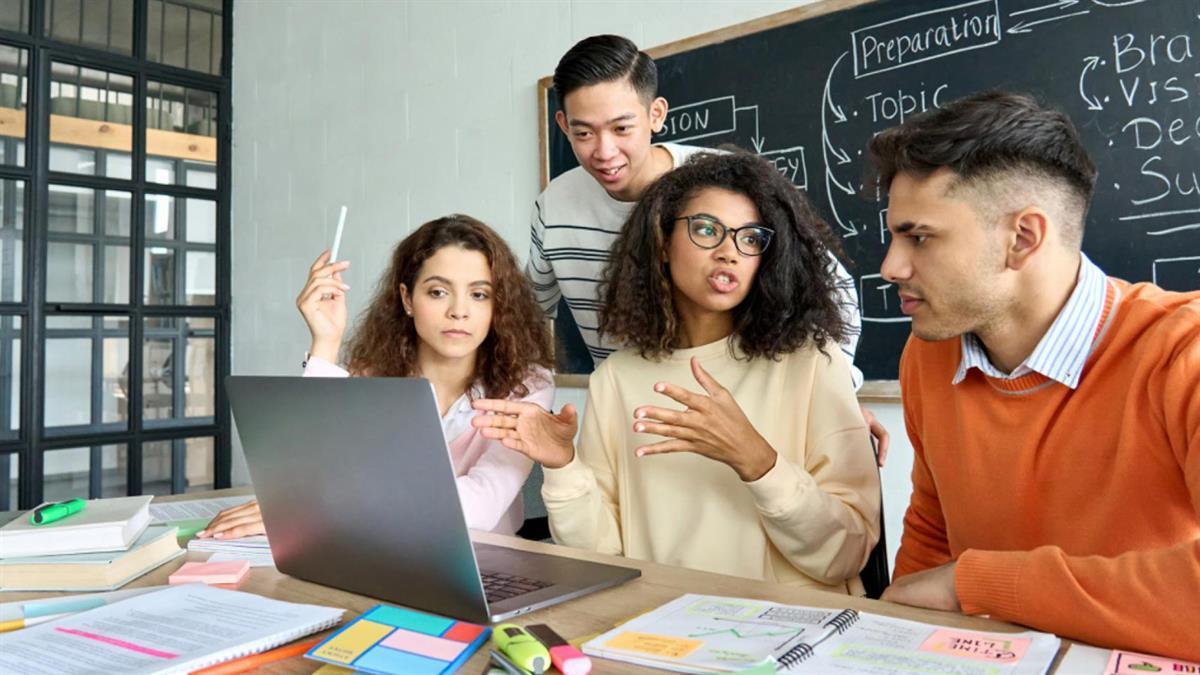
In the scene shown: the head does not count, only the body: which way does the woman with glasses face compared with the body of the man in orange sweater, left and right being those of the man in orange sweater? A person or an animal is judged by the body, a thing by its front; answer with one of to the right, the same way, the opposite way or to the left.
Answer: to the left

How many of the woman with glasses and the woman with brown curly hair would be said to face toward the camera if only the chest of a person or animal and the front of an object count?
2

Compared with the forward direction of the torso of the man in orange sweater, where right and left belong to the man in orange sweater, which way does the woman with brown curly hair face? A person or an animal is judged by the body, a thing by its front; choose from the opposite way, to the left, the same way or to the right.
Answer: to the left

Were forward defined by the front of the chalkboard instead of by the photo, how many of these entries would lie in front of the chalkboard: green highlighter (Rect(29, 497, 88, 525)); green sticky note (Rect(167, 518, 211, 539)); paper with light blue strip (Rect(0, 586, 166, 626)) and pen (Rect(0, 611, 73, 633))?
4

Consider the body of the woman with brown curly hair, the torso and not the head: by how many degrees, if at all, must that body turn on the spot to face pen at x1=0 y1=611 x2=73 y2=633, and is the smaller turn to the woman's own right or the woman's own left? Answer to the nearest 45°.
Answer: approximately 45° to the woman's own right

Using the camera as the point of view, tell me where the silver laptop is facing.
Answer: facing away from the viewer and to the right of the viewer

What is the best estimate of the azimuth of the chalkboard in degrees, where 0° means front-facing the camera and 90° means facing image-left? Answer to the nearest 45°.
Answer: approximately 45°

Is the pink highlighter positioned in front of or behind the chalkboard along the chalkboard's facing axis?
in front

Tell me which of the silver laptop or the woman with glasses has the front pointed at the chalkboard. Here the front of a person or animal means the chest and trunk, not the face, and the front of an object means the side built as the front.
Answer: the silver laptop
